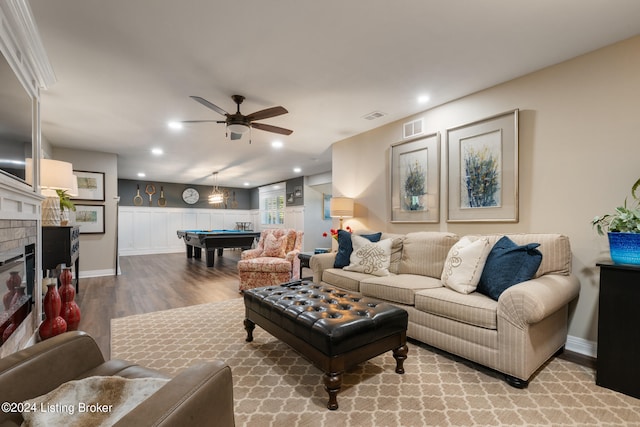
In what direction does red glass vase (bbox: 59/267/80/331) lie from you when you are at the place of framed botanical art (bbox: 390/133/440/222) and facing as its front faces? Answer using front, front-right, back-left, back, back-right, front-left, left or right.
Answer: front

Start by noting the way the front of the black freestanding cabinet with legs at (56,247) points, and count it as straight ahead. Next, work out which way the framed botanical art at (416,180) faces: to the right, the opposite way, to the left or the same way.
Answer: the opposite way

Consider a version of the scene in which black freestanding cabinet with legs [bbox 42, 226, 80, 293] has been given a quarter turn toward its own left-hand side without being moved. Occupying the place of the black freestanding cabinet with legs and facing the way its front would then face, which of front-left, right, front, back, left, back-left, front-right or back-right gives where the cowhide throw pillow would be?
back

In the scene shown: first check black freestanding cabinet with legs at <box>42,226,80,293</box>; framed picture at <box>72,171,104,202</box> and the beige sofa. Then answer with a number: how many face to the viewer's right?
1

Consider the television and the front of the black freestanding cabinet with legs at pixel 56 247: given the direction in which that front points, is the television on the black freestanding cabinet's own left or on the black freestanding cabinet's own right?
on the black freestanding cabinet's own right

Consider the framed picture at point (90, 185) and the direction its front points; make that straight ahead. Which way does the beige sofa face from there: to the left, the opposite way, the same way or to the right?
to the right

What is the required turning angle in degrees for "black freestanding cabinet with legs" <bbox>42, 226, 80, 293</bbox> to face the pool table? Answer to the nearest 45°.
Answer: approximately 45° to its left

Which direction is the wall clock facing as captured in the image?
toward the camera

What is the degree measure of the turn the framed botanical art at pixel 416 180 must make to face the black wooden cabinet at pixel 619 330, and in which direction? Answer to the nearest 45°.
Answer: approximately 90° to its left

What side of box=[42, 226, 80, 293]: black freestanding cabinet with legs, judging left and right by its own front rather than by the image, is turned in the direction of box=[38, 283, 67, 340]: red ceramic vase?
right

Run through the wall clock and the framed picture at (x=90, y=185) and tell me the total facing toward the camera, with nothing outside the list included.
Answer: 2

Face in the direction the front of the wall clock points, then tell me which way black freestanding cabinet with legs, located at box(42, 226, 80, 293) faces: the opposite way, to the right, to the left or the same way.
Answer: to the left

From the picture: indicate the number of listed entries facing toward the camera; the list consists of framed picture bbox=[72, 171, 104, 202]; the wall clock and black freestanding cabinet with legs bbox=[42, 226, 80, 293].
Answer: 2

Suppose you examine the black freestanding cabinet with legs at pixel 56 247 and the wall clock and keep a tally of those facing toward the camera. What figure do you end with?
1

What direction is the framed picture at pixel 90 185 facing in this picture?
toward the camera
